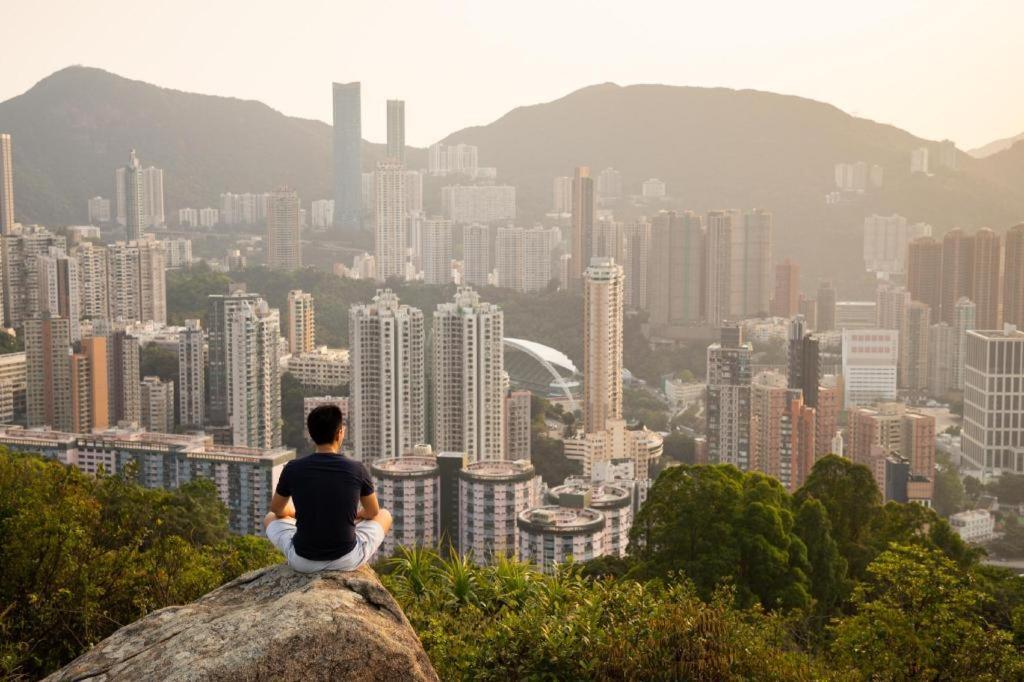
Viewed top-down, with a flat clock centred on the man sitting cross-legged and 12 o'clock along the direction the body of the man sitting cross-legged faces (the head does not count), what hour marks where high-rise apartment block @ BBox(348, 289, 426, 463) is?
The high-rise apartment block is roughly at 12 o'clock from the man sitting cross-legged.

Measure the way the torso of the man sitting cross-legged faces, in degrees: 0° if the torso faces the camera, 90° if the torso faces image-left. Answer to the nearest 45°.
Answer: approximately 180°

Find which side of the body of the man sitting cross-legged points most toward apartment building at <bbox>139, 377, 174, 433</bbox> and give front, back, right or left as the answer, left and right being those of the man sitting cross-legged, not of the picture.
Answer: front

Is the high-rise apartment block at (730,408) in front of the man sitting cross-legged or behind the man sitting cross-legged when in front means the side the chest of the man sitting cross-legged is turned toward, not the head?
in front

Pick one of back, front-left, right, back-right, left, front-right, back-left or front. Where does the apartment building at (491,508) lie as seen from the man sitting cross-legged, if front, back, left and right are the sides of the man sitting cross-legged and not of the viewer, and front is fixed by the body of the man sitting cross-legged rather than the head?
front

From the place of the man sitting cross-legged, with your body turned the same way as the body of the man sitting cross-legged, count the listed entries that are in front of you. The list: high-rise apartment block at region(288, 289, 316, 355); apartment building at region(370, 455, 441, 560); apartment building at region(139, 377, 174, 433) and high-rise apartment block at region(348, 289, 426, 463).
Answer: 4

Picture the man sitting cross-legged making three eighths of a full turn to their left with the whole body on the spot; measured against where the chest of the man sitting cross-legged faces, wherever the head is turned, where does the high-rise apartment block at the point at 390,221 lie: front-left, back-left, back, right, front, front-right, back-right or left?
back-right

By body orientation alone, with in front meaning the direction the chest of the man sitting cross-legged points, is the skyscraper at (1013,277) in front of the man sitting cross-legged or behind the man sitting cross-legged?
in front

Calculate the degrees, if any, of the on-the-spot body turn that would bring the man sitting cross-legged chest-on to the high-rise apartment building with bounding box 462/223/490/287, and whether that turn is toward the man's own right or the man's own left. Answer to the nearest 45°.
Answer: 0° — they already face it

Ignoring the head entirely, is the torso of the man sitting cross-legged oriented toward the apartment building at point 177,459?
yes

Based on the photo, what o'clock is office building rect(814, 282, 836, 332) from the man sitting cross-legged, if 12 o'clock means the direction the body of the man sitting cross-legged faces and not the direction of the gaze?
The office building is roughly at 1 o'clock from the man sitting cross-legged.

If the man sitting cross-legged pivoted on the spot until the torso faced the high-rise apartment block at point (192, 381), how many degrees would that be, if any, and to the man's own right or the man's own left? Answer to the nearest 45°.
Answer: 0° — they already face it

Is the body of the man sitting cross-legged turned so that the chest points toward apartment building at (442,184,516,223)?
yes

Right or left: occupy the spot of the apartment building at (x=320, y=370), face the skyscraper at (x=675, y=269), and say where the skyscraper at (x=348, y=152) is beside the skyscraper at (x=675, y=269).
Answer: left

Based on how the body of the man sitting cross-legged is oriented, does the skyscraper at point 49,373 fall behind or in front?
in front

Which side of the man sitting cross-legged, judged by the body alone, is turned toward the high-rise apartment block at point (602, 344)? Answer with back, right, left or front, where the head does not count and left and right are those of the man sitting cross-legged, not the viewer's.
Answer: front

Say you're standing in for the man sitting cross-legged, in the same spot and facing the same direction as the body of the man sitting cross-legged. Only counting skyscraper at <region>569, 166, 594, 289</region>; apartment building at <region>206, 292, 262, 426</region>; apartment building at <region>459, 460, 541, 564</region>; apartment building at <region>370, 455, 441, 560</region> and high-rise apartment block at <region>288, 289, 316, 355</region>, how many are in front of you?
5

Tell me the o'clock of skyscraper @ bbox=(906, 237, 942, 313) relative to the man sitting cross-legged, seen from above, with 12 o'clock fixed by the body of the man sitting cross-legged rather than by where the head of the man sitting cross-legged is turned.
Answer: The skyscraper is roughly at 1 o'clock from the man sitting cross-legged.

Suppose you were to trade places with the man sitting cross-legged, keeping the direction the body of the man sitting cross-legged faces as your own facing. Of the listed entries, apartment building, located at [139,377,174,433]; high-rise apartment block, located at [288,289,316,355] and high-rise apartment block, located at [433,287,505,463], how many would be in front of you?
3

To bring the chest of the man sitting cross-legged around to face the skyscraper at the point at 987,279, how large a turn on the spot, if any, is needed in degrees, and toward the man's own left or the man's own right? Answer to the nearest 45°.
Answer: approximately 45° to the man's own right
